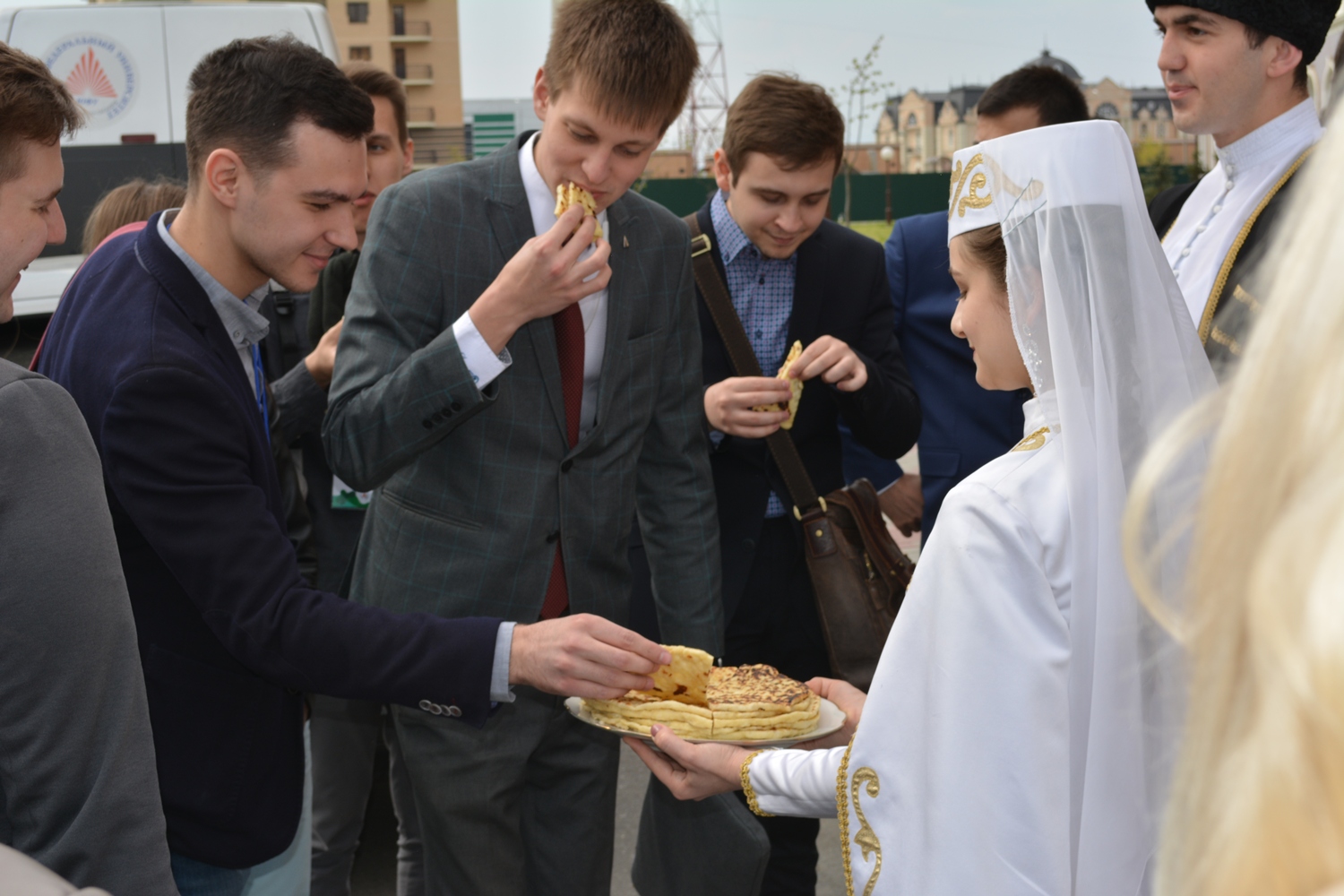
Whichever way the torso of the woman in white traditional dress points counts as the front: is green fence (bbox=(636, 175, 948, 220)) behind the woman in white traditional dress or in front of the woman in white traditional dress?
in front

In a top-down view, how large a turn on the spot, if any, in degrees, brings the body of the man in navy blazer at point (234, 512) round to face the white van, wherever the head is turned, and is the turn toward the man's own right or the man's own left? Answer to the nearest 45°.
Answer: approximately 90° to the man's own left

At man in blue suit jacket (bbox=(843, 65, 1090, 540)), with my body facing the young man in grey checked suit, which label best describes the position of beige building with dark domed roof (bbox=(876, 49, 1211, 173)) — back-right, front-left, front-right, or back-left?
back-right

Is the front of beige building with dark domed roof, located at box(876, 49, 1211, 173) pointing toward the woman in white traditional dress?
yes

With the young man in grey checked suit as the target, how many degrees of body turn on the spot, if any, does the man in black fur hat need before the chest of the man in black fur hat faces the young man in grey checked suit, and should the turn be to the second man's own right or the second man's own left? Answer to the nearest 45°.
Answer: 0° — they already face them

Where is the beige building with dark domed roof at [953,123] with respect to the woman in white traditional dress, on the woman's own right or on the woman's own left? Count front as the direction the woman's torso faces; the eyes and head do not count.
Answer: on the woman's own right

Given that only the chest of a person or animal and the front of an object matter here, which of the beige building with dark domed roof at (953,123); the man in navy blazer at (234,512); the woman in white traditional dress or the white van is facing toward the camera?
the beige building with dark domed roof

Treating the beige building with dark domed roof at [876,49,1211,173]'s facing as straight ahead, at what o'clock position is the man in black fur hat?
The man in black fur hat is roughly at 12 o'clock from the beige building with dark domed roof.

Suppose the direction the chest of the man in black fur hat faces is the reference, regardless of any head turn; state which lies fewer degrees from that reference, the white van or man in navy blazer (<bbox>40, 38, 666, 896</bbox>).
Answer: the man in navy blazer

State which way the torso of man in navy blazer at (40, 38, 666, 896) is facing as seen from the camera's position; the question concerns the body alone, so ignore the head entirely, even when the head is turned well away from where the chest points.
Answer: to the viewer's right

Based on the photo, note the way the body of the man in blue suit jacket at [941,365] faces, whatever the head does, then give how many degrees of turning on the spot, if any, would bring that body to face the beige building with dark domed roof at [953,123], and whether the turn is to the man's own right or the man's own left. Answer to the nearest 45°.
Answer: approximately 135° to the man's own right
